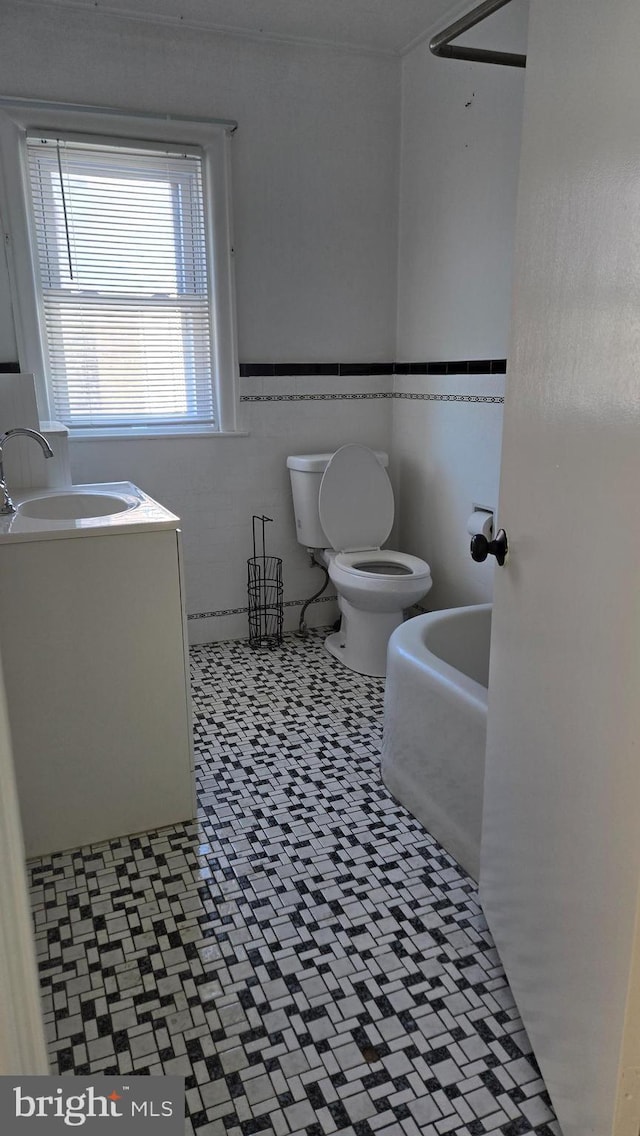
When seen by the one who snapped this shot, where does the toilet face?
facing the viewer and to the right of the viewer

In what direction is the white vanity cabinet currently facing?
to the viewer's right

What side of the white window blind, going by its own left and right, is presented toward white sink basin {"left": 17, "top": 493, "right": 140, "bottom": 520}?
front

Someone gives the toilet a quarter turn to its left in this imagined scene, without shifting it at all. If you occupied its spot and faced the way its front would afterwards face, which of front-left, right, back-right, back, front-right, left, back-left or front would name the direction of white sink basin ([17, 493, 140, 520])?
back

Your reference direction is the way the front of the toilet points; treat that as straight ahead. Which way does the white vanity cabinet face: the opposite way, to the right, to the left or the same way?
to the left

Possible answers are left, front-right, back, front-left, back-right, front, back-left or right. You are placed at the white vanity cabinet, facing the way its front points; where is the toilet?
front-left

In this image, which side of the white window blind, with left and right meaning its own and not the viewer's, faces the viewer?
front

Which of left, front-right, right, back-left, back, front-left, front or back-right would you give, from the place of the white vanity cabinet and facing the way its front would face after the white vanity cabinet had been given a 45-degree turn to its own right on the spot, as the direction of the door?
front

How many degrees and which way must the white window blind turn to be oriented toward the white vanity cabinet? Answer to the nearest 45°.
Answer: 0° — it already faces it

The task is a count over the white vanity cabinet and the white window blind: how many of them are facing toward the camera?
1
